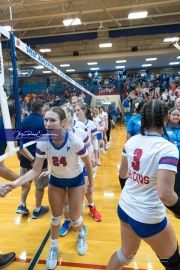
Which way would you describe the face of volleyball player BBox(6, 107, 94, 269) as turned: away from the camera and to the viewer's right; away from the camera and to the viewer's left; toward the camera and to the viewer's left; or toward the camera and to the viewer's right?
toward the camera and to the viewer's left

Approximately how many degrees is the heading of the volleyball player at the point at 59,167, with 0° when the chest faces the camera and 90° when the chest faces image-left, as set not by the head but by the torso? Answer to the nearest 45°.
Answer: approximately 0°

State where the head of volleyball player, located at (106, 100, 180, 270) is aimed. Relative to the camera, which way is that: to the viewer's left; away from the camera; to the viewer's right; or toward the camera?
away from the camera
